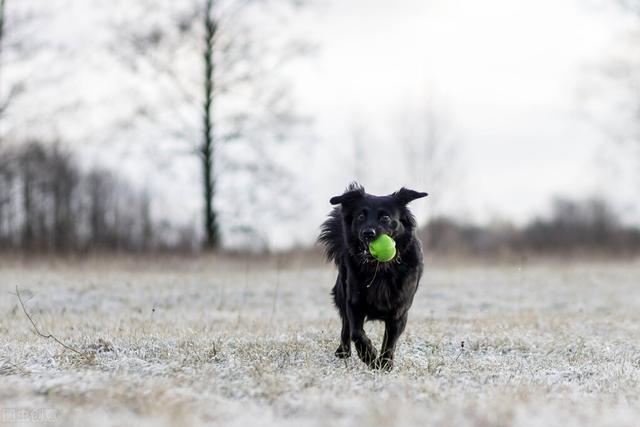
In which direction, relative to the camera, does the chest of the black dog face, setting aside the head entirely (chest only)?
toward the camera
